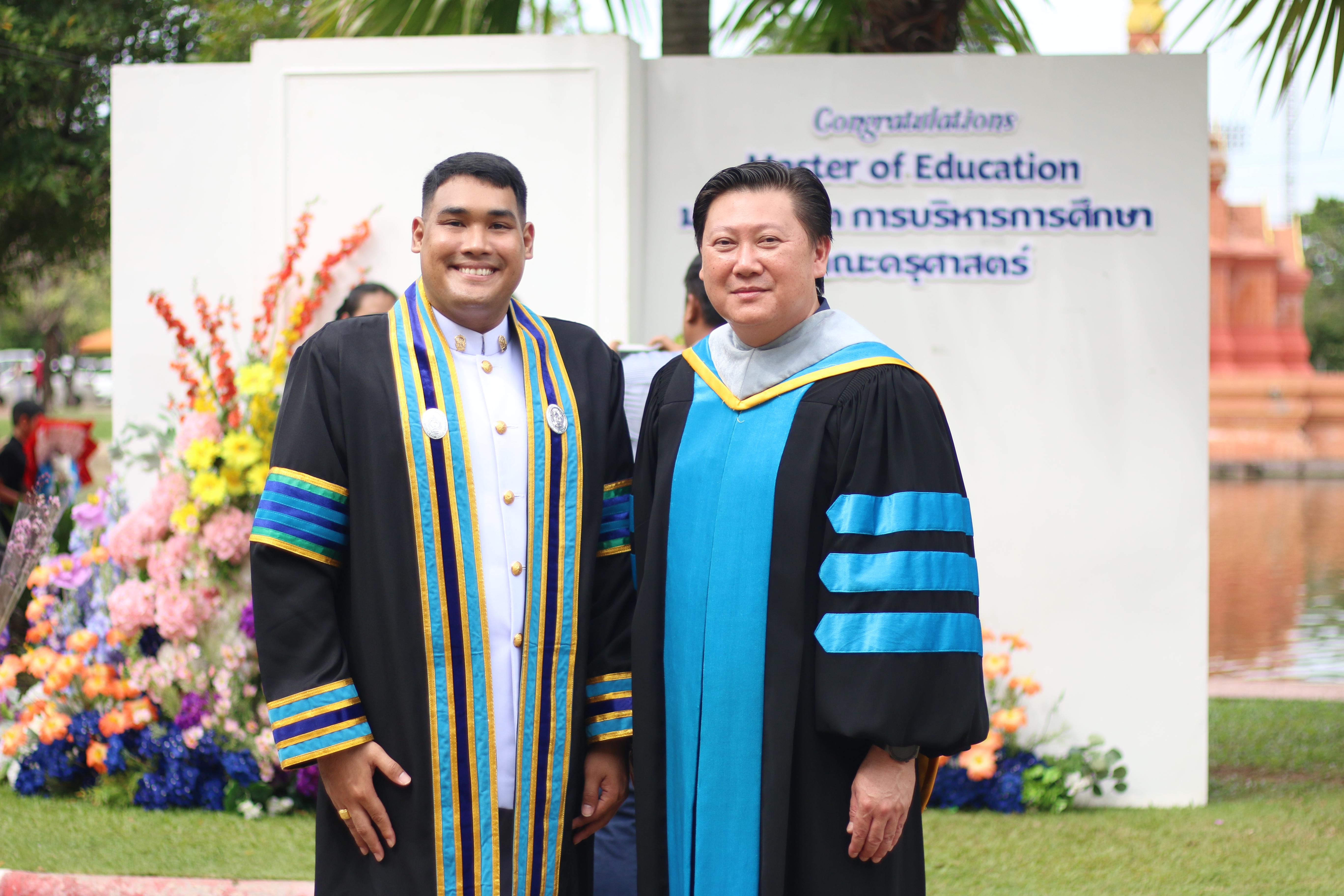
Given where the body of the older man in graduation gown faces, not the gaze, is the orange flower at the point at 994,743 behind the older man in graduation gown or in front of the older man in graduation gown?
behind

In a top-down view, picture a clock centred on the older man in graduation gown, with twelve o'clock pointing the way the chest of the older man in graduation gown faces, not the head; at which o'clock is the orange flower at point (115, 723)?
The orange flower is roughly at 3 o'clock from the older man in graduation gown.

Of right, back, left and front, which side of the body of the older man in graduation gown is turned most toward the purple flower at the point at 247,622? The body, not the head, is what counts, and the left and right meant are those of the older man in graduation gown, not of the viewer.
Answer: right

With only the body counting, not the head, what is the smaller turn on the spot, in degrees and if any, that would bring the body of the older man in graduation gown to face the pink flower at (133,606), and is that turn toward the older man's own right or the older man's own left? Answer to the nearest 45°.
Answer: approximately 90° to the older man's own right

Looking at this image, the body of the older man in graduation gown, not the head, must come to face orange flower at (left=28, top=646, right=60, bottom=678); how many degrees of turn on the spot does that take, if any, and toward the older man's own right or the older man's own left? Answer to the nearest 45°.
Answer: approximately 90° to the older man's own right

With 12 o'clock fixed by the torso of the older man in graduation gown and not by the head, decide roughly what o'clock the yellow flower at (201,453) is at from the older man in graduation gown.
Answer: The yellow flower is roughly at 3 o'clock from the older man in graduation gown.

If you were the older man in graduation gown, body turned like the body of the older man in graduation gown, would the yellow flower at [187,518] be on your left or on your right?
on your right

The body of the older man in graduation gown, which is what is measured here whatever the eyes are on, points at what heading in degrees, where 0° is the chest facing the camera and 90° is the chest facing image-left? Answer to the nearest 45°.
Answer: approximately 45°

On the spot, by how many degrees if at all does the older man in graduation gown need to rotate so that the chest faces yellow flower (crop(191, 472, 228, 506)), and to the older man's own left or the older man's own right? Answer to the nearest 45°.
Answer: approximately 90° to the older man's own right

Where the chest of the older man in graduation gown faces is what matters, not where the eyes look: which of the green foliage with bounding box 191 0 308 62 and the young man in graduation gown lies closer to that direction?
the young man in graduation gown

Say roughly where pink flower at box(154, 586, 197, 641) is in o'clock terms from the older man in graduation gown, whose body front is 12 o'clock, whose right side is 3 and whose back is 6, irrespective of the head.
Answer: The pink flower is roughly at 3 o'clock from the older man in graduation gown.

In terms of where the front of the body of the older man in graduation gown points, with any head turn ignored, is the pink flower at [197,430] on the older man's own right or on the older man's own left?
on the older man's own right

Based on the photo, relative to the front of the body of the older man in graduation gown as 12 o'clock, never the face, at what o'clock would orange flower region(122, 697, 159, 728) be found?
The orange flower is roughly at 3 o'clock from the older man in graduation gown.
